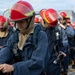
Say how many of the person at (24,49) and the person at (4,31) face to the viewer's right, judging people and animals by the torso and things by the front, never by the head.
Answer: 0

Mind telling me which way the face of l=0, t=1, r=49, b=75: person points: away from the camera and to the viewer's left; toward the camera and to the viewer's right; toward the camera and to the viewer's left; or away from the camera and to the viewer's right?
toward the camera and to the viewer's left

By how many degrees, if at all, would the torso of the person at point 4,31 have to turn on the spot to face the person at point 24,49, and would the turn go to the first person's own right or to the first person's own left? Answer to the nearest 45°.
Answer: approximately 45° to the first person's own left

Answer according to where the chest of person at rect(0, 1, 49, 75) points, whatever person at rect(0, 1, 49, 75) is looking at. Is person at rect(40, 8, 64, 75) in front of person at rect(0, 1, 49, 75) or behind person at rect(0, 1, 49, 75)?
behind

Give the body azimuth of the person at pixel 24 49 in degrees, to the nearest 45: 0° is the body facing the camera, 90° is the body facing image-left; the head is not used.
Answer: approximately 45°
